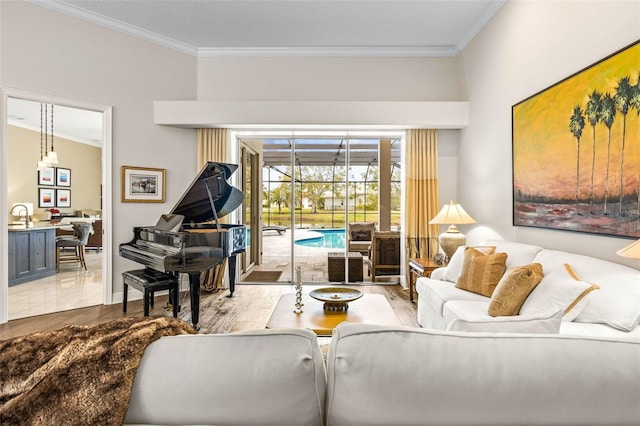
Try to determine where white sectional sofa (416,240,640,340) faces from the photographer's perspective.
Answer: facing the viewer and to the left of the viewer

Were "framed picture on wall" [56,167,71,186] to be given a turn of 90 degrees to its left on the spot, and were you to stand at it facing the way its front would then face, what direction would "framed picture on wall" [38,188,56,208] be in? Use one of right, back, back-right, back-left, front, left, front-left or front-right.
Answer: back

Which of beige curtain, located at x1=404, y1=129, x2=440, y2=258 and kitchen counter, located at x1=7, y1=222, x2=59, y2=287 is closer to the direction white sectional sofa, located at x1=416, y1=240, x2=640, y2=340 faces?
the kitchen counter

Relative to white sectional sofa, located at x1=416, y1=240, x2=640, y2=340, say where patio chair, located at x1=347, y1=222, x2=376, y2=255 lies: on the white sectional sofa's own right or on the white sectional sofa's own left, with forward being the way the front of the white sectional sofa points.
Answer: on the white sectional sofa's own right

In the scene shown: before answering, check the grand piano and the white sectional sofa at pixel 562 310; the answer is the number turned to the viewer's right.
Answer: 0

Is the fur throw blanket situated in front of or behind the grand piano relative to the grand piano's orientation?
in front

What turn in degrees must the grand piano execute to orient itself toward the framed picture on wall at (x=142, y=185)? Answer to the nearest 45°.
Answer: approximately 90° to its right

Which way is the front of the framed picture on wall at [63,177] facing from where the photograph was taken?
facing the viewer and to the right of the viewer
